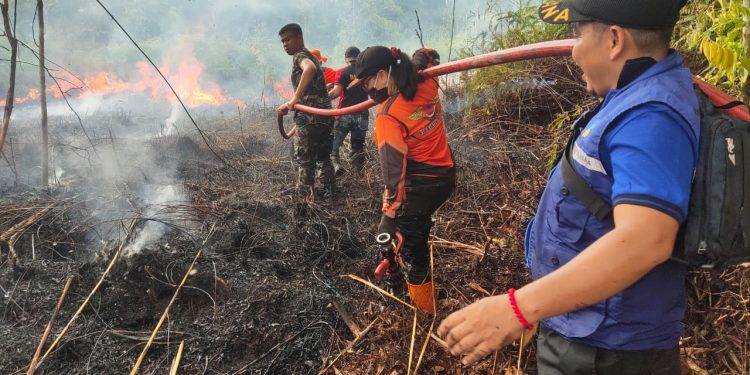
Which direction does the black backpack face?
to the viewer's right

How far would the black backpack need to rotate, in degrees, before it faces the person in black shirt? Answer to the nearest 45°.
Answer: approximately 135° to its left

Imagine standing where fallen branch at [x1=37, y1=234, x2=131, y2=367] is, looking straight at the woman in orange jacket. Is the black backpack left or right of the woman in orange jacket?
right

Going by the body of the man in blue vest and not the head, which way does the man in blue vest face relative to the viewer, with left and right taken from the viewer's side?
facing to the left of the viewer

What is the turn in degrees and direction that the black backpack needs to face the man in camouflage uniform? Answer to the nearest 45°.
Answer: approximately 135° to its left

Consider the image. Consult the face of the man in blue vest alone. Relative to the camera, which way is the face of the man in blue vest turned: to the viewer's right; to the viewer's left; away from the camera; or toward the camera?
to the viewer's left

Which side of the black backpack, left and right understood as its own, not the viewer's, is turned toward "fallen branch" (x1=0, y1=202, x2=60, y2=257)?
back

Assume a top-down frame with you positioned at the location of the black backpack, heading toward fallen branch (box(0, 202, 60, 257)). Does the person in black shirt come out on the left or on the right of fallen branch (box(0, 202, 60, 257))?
right

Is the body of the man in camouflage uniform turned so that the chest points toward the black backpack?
no
